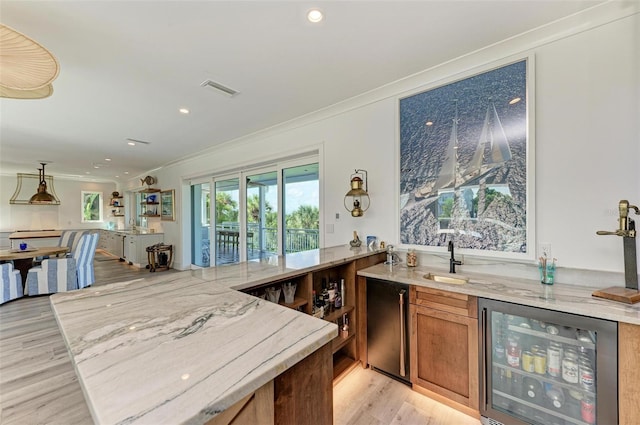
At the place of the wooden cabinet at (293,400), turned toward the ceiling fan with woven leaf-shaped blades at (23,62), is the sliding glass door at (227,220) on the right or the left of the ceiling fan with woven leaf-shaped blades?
right

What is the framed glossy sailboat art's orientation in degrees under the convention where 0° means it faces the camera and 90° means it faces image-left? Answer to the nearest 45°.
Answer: approximately 45°

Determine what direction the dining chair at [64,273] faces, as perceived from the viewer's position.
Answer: facing away from the viewer and to the left of the viewer

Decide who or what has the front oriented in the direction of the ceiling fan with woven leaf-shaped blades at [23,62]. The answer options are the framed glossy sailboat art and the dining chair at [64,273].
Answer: the framed glossy sailboat art

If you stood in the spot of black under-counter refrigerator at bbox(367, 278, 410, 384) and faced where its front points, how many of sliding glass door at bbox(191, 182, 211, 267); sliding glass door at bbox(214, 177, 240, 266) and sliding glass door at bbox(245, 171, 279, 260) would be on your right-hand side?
3

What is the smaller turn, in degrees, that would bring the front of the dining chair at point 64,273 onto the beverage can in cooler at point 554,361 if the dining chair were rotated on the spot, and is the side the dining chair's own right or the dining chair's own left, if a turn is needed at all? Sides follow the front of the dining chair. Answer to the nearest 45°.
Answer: approximately 135° to the dining chair's own left

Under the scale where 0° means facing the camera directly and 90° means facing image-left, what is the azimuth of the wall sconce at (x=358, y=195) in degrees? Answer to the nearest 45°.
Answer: approximately 45°

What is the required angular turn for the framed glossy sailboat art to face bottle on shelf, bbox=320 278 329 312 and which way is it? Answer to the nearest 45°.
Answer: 0° — it already faces it

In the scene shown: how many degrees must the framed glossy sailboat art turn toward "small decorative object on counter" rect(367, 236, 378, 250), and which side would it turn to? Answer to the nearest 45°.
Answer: approximately 45° to its right

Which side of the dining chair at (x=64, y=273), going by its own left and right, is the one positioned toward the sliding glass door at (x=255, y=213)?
back

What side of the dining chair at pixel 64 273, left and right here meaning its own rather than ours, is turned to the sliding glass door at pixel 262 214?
back

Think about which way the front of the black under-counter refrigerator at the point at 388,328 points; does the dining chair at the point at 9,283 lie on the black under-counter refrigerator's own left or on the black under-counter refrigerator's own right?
on the black under-counter refrigerator's own right

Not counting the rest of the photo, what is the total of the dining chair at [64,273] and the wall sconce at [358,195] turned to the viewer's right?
0

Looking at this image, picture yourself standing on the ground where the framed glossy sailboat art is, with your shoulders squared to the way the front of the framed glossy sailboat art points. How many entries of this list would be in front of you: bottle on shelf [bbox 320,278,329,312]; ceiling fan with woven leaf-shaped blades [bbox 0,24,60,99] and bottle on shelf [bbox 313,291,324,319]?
3

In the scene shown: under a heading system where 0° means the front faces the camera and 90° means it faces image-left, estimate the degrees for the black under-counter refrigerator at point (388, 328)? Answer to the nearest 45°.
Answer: approximately 45°
